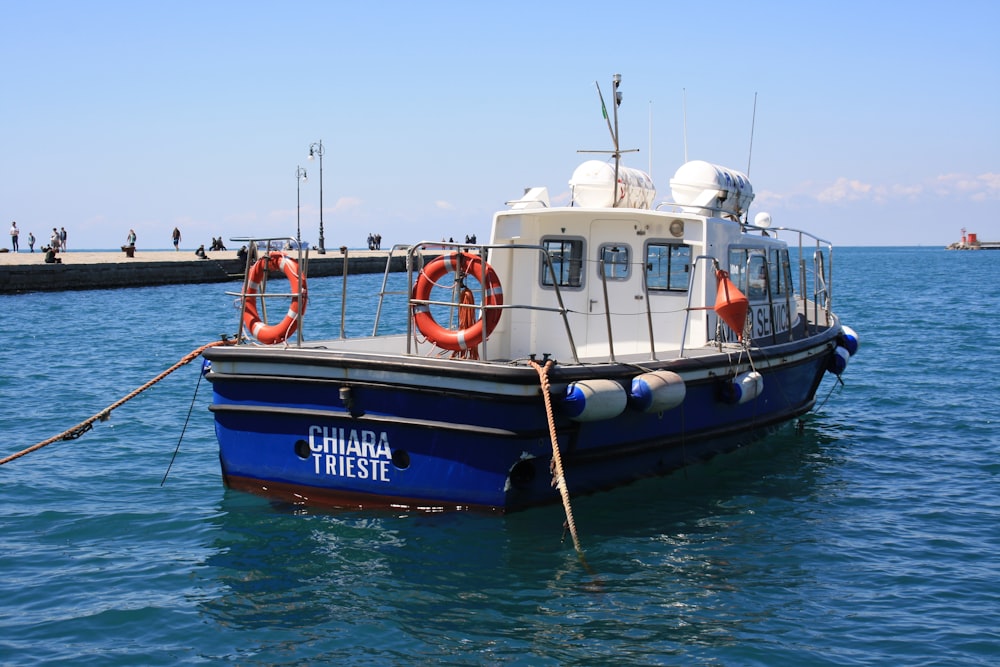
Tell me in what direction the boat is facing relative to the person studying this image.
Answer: facing away from the viewer and to the right of the viewer
